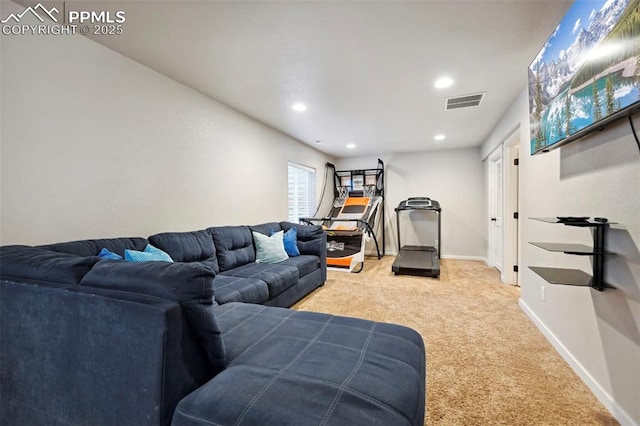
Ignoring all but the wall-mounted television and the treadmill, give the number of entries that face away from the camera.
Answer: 1

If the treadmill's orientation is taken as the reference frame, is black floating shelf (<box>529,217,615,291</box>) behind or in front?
behind

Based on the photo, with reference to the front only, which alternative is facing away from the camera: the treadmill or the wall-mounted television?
the treadmill

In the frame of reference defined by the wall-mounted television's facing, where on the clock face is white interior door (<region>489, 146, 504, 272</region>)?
The white interior door is roughly at 4 o'clock from the wall-mounted television.

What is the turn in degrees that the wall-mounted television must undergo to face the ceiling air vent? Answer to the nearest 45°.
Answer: approximately 90° to its right

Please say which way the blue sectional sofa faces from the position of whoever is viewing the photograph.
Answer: facing the viewer and to the right of the viewer

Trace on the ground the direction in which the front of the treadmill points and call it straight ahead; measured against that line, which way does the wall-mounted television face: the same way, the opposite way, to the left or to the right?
to the left

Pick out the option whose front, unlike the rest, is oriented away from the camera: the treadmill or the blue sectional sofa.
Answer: the treadmill

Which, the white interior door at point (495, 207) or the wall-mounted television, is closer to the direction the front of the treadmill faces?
the white interior door

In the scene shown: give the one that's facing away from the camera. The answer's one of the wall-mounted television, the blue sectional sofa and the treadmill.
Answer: the treadmill

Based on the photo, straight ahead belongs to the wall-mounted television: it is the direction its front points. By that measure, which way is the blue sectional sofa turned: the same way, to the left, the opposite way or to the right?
the opposite way

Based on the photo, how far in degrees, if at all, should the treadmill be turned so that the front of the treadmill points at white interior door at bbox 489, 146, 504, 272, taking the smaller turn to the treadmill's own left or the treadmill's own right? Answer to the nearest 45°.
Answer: approximately 90° to the treadmill's own right

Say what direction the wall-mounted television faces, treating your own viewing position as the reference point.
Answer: facing the viewer and to the left of the viewer
